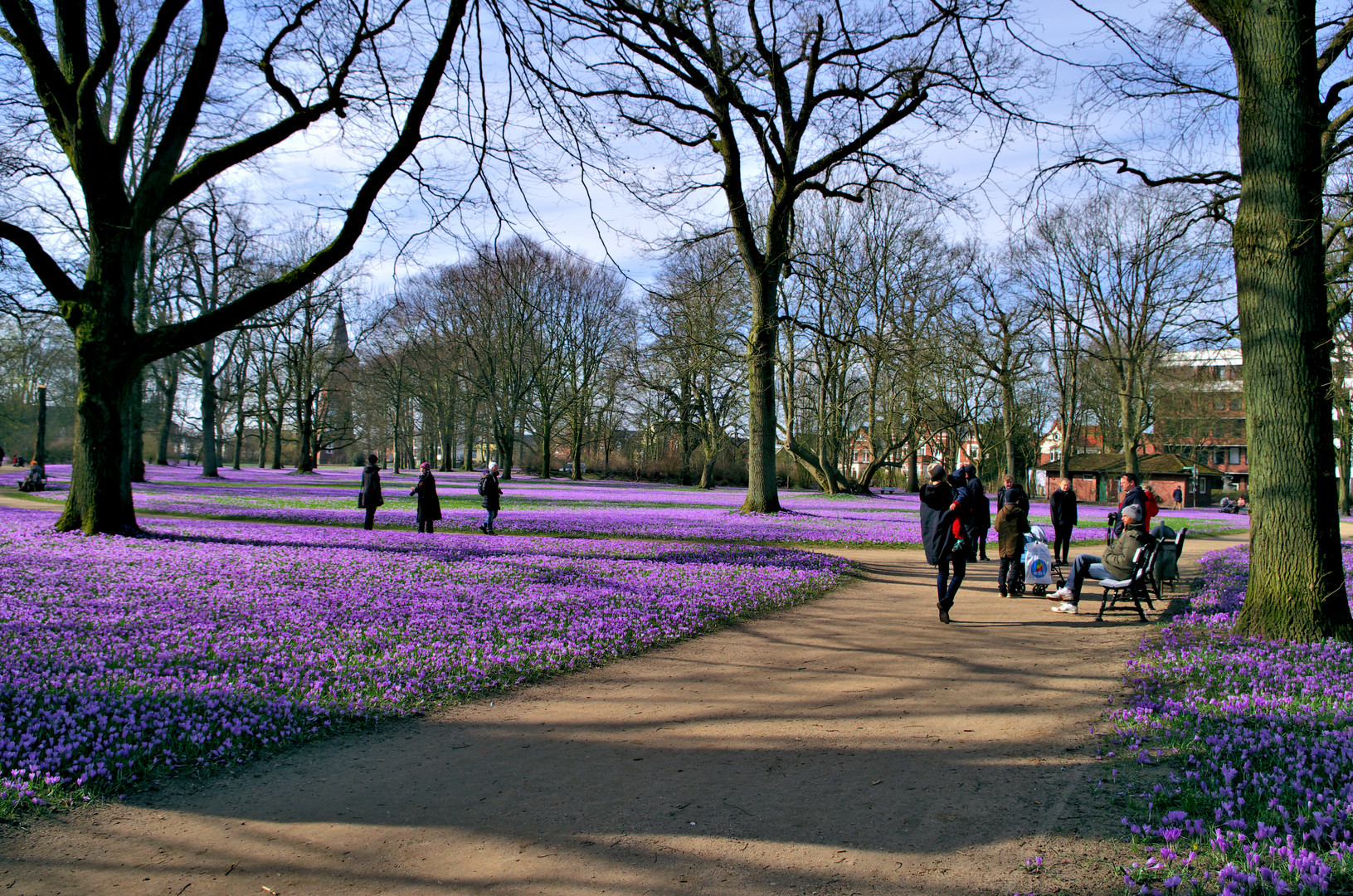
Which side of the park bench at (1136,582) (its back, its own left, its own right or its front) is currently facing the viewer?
left

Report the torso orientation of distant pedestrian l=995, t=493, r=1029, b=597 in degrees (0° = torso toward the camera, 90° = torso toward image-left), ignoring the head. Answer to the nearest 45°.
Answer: approximately 180°

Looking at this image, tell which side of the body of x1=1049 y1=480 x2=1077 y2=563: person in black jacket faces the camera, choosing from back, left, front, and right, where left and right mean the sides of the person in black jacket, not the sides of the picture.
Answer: front

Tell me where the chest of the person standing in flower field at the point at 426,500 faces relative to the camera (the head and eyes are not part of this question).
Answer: to the viewer's left

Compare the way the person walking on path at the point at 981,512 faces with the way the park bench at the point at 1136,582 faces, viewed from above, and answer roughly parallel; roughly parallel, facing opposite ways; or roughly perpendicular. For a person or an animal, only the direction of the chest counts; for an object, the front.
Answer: roughly perpendicular

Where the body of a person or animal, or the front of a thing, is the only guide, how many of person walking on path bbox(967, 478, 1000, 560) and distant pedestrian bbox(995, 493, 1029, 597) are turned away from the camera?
2

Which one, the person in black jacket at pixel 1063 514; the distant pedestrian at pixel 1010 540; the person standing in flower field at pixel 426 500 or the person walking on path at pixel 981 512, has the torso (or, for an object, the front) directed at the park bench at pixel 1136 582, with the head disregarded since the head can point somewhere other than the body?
the person in black jacket at pixel 1063 514

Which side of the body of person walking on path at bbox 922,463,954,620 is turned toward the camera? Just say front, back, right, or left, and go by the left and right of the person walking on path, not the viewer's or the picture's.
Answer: back

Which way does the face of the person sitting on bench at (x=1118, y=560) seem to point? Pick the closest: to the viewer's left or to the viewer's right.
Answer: to the viewer's left

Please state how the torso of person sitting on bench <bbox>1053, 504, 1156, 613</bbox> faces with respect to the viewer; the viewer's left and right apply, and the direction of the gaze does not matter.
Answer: facing to the left of the viewer

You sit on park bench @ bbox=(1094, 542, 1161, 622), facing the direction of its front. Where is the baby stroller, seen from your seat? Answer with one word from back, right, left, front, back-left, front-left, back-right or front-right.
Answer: front-right

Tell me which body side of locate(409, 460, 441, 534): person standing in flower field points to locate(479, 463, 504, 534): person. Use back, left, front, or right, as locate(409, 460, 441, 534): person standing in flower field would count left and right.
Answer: back

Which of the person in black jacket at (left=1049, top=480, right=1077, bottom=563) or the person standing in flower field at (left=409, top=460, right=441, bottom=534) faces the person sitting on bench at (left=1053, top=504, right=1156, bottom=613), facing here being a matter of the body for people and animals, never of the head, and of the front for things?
the person in black jacket at (left=1049, top=480, right=1077, bottom=563)

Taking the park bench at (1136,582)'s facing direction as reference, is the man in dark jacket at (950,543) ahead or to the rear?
ahead
